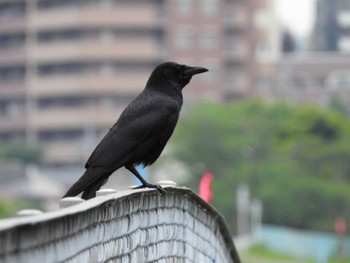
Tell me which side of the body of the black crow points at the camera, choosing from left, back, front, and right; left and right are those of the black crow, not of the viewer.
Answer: right
